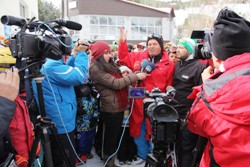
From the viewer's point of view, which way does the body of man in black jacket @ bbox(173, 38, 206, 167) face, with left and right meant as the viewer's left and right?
facing the viewer and to the left of the viewer

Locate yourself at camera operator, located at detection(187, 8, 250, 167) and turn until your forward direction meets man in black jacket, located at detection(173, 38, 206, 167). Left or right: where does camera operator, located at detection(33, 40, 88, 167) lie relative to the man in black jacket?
left

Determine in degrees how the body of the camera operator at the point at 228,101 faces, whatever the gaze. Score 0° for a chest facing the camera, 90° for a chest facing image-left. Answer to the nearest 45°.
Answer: approximately 135°

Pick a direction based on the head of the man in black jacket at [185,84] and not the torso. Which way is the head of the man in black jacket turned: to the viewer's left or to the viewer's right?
to the viewer's left

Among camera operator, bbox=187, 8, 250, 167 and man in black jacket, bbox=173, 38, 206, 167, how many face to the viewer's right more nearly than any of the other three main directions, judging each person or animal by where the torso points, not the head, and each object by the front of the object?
0

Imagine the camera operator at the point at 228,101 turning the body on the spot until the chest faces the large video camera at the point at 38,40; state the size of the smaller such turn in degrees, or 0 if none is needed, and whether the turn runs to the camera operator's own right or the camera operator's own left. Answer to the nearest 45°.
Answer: approximately 45° to the camera operator's own left

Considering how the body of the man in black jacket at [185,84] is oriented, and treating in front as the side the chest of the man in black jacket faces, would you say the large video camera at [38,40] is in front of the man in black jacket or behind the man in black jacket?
in front

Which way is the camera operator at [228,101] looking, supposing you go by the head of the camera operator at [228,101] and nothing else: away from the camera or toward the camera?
away from the camera

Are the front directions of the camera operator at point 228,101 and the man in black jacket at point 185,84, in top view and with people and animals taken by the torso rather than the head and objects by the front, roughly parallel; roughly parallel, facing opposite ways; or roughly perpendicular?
roughly perpendicular

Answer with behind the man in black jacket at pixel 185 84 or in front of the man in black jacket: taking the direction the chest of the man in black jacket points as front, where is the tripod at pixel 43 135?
in front

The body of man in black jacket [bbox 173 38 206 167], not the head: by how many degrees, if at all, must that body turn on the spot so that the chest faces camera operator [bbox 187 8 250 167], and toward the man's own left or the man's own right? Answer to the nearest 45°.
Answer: approximately 45° to the man's own left
